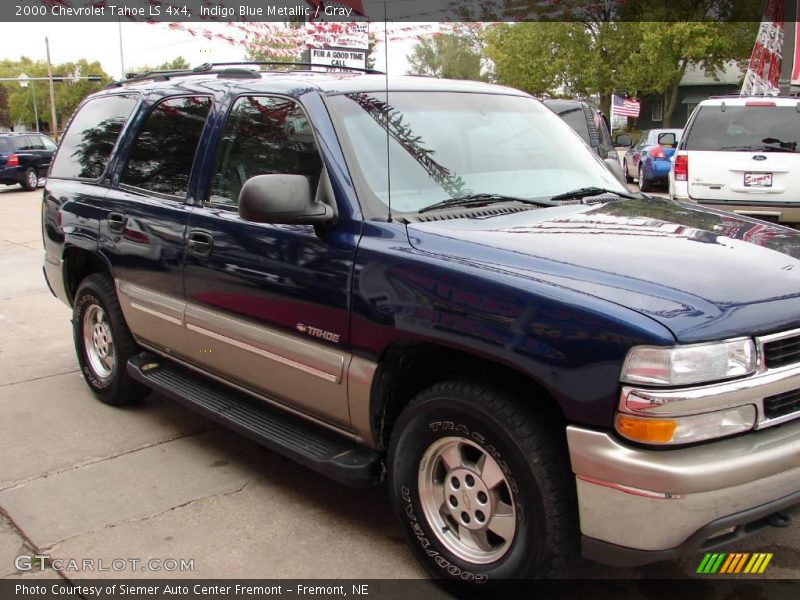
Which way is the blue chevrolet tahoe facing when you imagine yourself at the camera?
facing the viewer and to the right of the viewer

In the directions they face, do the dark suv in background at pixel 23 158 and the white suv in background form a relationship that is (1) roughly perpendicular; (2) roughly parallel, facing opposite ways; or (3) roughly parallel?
roughly parallel

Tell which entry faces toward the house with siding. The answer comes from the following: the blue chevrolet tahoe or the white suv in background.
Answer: the white suv in background

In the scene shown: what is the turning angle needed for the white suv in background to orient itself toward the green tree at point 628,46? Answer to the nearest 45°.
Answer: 0° — it already faces it

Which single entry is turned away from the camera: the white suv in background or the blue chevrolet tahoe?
the white suv in background

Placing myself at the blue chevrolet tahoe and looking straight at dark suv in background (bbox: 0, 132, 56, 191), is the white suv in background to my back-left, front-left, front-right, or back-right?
front-right

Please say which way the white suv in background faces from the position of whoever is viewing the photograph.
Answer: facing away from the viewer

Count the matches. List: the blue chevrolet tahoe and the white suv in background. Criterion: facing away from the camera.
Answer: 1

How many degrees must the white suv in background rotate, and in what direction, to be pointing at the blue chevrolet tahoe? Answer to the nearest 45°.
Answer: approximately 180°

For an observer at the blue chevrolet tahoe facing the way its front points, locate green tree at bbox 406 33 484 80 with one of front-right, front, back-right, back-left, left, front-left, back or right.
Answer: back-left

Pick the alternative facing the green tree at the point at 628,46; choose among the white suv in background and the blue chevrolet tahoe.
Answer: the white suv in background

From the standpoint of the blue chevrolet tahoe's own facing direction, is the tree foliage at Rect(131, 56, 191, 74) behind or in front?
behind

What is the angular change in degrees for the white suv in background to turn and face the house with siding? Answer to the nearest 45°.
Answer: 0° — it already faces it

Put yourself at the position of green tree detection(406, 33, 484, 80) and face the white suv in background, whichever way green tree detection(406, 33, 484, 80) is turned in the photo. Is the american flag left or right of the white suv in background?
left
